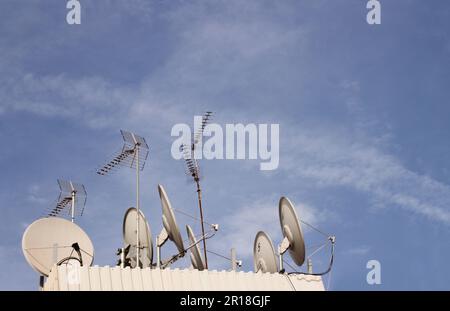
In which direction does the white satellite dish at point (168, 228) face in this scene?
to the viewer's right

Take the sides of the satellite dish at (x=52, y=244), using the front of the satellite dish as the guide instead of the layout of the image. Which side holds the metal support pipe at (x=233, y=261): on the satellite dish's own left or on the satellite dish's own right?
on the satellite dish's own left

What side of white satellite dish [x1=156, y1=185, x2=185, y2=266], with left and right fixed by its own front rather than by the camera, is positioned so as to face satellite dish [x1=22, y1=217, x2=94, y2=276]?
back

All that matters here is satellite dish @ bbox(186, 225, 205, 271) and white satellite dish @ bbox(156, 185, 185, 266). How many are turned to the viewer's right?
2

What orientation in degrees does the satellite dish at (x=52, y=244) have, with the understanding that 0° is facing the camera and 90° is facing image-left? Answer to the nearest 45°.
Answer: approximately 315°

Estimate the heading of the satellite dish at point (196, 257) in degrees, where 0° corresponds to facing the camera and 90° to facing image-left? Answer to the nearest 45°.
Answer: approximately 270°

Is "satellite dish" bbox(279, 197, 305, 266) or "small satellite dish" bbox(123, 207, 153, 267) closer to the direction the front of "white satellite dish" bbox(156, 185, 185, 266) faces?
the satellite dish
